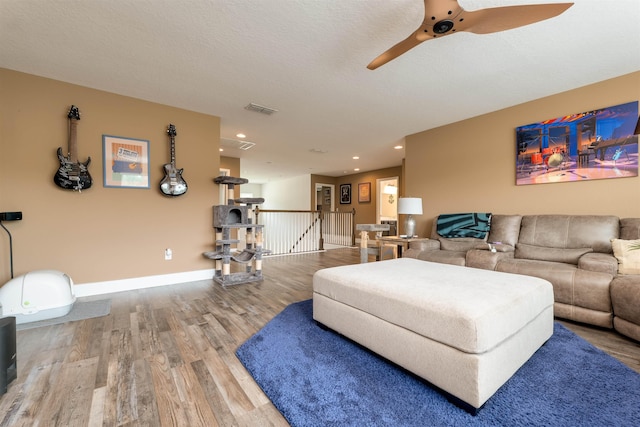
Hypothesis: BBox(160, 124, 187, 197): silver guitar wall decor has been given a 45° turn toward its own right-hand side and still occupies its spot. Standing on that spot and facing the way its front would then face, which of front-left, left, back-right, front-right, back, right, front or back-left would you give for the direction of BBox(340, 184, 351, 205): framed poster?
back

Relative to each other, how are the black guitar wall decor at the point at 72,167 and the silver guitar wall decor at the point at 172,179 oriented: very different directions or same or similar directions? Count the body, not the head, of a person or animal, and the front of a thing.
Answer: same or similar directions

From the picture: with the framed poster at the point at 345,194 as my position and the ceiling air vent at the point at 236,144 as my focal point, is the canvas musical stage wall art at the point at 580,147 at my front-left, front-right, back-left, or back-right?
front-left

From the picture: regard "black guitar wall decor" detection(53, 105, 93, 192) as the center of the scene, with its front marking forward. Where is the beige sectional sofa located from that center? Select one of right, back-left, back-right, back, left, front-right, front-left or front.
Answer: front-left

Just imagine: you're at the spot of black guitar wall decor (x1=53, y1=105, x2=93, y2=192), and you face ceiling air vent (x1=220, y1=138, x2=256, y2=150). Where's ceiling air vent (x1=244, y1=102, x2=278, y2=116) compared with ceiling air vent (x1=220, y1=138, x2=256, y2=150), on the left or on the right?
right

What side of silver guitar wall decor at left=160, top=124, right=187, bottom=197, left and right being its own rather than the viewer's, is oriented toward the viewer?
front

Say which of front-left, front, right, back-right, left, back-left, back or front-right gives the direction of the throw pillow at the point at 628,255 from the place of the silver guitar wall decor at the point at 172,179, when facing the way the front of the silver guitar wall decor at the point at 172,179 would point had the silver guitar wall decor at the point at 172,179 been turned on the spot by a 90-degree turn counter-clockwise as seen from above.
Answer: front-right

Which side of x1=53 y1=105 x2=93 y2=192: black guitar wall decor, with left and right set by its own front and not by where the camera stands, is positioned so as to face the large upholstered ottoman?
front

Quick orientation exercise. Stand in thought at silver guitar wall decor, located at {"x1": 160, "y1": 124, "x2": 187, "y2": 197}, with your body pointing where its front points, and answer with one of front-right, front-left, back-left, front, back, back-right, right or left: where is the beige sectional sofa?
front-left

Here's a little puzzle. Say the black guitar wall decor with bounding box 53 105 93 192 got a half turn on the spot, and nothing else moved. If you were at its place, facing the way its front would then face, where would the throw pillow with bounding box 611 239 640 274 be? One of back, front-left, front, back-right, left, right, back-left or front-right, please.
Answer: back-right

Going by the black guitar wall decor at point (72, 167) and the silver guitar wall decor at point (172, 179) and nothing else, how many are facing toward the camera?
2

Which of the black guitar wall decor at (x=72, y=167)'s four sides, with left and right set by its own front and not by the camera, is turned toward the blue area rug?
front

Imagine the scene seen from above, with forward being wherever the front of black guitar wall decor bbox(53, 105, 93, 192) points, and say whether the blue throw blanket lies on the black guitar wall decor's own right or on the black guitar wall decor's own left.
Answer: on the black guitar wall decor's own left

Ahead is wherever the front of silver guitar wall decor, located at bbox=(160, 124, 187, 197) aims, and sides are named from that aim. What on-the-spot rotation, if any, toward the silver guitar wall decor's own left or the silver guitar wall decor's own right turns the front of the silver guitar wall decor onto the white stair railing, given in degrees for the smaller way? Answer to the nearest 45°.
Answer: approximately 135° to the silver guitar wall decor's own left
